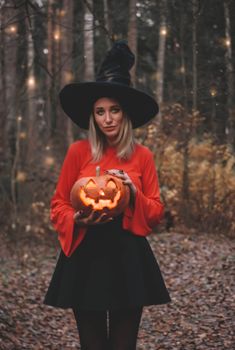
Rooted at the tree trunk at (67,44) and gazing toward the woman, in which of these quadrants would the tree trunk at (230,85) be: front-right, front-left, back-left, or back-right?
front-left

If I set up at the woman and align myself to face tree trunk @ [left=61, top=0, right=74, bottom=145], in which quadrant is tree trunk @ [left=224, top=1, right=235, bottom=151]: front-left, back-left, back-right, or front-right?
front-right

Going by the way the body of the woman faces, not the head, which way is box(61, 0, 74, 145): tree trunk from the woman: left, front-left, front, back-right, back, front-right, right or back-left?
back

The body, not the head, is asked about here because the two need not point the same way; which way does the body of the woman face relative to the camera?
toward the camera

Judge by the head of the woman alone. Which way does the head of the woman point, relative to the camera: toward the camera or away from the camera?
toward the camera

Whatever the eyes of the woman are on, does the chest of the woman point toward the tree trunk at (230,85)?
no
